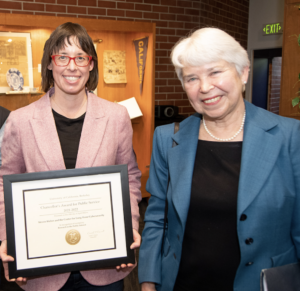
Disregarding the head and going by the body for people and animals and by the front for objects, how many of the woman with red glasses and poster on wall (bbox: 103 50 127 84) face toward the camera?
2

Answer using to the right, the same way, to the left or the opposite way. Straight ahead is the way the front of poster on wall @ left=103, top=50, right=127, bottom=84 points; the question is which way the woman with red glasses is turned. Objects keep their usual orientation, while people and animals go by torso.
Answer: the same way

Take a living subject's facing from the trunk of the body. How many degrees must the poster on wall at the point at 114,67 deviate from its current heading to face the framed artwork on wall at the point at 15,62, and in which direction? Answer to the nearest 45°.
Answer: approximately 45° to its right

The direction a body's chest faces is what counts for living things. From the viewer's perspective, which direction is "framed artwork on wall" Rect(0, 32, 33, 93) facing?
toward the camera

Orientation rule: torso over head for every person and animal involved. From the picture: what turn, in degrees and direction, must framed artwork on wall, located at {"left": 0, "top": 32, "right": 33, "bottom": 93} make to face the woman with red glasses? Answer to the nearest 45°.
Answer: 0° — it already faces them

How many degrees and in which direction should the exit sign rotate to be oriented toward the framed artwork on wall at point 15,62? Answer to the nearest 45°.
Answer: approximately 45° to its right

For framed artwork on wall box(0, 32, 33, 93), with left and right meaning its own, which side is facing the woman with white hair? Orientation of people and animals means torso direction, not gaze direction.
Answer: front

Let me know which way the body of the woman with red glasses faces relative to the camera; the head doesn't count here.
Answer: toward the camera

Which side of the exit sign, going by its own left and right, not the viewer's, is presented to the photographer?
front

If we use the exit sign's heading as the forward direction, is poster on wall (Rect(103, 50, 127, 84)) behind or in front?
in front

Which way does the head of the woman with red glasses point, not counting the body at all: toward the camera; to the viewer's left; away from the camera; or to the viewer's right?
toward the camera

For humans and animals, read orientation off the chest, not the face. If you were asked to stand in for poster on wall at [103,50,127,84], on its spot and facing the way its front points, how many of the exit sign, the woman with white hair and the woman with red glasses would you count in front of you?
2

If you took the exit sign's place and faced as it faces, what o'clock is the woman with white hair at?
The woman with white hair is roughly at 12 o'clock from the exit sign.

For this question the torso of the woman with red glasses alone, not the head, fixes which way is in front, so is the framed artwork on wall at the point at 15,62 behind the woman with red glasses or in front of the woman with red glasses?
behind

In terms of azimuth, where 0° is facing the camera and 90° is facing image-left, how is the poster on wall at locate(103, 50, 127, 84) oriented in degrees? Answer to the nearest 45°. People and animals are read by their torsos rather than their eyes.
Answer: approximately 0°

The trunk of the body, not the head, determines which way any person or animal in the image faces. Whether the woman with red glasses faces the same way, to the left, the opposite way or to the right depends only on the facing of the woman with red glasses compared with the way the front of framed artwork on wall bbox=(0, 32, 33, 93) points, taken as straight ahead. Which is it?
the same way

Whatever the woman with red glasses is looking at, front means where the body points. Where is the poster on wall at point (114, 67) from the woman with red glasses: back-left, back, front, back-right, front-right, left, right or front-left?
back

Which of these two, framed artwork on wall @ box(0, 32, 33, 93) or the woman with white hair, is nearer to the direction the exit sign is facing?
the woman with white hair

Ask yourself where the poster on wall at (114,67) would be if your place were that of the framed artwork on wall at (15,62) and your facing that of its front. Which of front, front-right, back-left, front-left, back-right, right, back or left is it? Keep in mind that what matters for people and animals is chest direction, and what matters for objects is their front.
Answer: left
